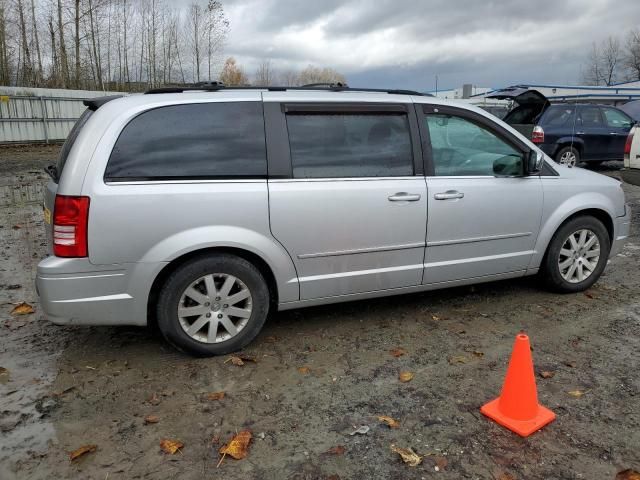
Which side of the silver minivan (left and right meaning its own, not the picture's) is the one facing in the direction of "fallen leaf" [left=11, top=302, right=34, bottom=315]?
back

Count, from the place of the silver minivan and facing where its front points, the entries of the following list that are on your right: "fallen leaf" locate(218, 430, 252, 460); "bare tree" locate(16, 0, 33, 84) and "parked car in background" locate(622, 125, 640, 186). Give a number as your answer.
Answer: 1

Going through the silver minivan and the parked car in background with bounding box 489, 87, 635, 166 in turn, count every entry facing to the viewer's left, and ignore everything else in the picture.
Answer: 0

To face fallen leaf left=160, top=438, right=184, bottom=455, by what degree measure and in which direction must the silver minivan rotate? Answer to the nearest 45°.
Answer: approximately 90° to its right

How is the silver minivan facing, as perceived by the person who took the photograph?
facing to the right of the viewer

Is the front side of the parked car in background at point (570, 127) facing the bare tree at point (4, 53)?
no

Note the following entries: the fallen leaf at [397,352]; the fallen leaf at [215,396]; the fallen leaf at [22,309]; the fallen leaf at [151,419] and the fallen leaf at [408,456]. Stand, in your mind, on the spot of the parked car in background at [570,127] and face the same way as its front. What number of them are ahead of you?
0

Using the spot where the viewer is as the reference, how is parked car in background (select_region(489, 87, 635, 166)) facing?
facing away from the viewer and to the right of the viewer

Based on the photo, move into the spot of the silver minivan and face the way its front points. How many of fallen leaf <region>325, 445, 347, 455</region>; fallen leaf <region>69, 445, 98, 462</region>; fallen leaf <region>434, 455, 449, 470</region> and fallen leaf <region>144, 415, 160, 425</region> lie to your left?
0

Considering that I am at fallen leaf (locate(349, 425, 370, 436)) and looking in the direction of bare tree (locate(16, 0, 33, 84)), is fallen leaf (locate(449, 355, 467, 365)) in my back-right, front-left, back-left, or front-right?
front-right

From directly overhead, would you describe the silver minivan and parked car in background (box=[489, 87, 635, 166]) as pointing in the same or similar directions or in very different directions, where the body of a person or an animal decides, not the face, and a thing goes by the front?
same or similar directions

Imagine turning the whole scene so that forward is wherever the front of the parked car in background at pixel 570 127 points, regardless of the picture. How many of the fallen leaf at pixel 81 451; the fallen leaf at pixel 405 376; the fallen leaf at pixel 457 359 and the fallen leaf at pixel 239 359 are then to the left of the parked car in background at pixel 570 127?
0

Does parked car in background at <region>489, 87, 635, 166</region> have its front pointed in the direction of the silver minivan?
no

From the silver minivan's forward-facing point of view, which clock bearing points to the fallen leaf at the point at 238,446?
The fallen leaf is roughly at 3 o'clock from the silver minivan.

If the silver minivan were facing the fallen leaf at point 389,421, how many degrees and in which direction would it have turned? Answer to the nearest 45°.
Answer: approximately 45° to its right

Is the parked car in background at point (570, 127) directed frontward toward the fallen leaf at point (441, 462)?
no

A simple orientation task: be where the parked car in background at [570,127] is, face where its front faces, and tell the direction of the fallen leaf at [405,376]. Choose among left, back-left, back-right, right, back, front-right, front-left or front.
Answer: back-right

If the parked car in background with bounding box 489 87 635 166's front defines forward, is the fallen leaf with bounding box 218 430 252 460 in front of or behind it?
behind

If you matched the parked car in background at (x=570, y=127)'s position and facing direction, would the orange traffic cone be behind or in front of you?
behind
